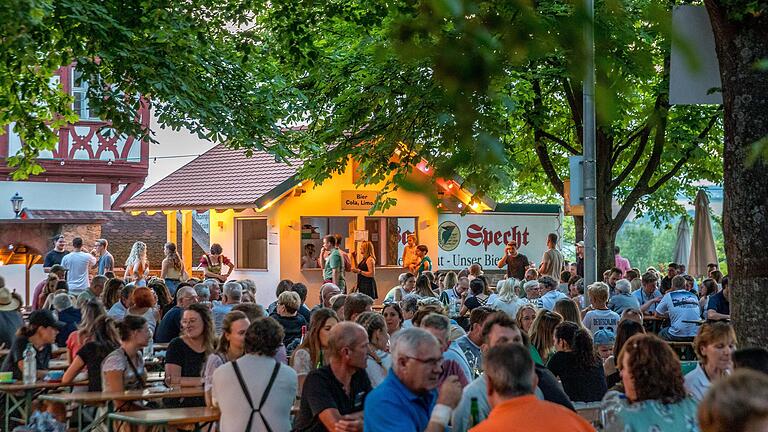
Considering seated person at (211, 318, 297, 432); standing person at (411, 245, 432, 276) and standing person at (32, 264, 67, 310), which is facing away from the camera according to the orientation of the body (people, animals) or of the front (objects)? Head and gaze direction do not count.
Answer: the seated person

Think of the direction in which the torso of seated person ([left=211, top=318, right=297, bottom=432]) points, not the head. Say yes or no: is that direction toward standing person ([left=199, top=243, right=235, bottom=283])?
yes

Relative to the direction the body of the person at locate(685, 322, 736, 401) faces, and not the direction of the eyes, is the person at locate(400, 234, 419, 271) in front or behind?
behind

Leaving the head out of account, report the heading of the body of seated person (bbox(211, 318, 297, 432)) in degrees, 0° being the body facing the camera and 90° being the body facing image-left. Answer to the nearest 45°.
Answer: approximately 180°
